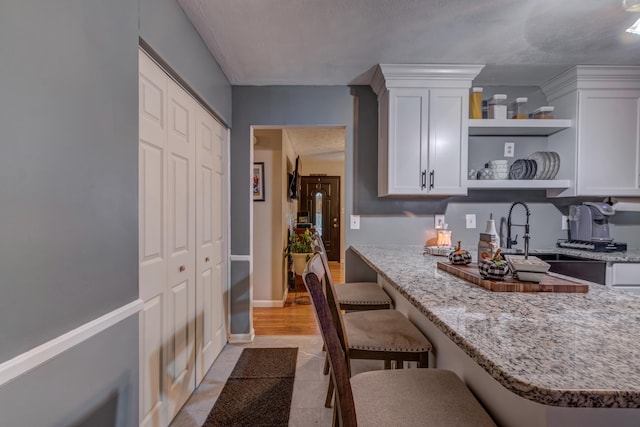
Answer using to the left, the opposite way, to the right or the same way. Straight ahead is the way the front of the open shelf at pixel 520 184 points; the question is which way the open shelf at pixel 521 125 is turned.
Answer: the same way

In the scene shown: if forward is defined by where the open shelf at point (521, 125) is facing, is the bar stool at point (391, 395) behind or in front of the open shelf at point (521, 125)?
in front

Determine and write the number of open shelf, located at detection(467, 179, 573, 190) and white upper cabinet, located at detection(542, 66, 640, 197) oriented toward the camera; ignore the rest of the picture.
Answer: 2

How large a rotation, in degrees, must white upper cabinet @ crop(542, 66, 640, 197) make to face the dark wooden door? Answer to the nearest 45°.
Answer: approximately 135° to its right

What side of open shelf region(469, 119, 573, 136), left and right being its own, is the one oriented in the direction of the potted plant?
right

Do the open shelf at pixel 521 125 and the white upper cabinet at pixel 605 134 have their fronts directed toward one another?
no

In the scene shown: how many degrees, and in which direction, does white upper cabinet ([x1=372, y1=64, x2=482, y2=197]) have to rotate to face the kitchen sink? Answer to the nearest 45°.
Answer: approximately 90° to its left

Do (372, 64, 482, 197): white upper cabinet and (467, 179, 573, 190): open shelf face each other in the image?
no

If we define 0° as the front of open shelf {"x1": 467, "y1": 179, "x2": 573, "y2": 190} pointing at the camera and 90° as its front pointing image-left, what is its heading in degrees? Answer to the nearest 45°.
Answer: approximately 0°

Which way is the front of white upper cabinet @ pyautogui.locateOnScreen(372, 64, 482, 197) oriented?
toward the camera

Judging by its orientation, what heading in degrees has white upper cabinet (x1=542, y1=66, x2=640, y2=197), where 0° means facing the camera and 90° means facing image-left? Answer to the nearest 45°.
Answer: approximately 0°

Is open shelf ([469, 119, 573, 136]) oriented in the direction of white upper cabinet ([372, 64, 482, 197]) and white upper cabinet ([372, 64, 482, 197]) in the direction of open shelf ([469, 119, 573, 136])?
no

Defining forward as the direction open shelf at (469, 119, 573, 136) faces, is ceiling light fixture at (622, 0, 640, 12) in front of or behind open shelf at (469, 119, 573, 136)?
in front

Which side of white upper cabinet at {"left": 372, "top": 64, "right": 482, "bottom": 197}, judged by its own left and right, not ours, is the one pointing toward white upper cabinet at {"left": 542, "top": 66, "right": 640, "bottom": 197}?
left

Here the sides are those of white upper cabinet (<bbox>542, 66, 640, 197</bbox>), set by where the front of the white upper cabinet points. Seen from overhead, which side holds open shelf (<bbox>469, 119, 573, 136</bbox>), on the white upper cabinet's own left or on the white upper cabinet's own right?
on the white upper cabinet's own right

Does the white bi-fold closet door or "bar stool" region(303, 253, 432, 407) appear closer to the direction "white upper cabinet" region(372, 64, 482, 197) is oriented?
the bar stool

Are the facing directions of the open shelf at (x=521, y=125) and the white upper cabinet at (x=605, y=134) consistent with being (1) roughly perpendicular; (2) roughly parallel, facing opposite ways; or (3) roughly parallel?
roughly parallel

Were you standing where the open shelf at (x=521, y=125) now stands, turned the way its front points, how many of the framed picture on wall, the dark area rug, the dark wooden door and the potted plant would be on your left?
0

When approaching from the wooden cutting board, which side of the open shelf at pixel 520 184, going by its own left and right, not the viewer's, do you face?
front

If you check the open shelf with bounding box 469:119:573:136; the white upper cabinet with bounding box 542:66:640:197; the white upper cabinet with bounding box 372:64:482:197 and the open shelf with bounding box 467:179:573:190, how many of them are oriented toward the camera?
4
